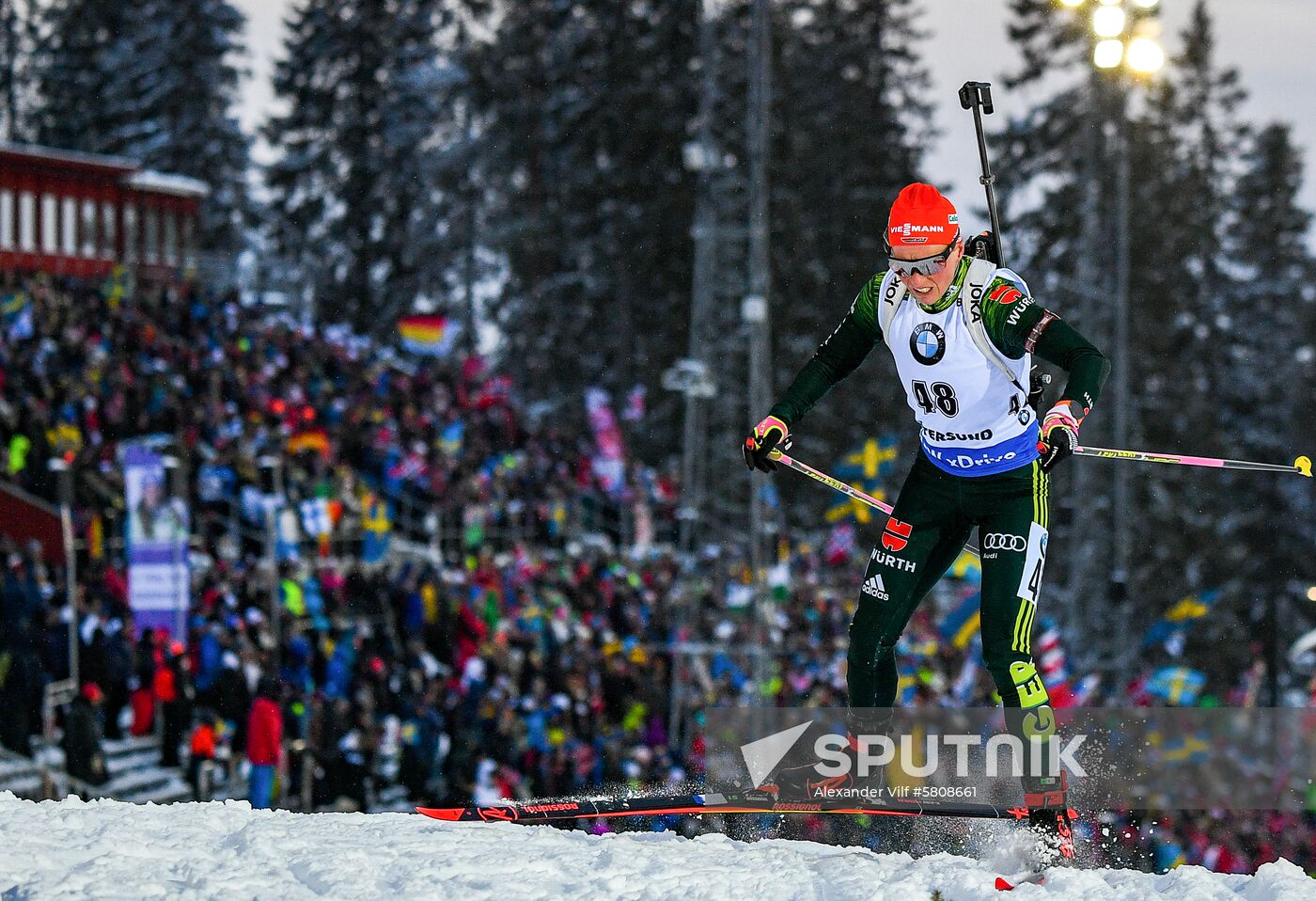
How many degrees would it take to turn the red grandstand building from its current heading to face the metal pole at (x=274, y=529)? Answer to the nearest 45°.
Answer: approximately 45° to its right

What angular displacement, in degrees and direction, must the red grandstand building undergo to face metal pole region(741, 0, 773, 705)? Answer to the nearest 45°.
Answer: approximately 45° to its left

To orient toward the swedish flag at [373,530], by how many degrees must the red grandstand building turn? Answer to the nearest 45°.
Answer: approximately 45° to its right

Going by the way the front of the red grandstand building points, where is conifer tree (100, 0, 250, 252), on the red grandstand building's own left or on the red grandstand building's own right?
on the red grandstand building's own left

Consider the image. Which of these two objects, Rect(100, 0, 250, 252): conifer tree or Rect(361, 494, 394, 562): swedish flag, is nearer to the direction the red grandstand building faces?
the swedish flag

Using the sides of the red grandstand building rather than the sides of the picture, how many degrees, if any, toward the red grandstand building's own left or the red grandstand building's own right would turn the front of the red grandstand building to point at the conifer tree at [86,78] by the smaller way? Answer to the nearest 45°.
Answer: approximately 135° to the red grandstand building's own left

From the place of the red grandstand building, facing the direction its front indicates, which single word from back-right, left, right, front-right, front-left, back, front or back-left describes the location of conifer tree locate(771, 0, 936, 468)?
front-left

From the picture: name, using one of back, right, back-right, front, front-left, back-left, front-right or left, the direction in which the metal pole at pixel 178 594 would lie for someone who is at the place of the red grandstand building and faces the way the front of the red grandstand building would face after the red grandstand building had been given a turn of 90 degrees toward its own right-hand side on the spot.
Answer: front-left

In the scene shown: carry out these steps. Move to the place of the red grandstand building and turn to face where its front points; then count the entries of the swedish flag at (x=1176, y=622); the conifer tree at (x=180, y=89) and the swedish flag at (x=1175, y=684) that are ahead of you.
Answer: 2

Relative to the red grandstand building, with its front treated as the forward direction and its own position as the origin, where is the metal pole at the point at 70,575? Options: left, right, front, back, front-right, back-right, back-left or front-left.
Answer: front-right

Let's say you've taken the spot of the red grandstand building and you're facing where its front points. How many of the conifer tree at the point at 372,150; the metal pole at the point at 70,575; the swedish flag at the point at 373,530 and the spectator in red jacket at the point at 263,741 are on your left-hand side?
1

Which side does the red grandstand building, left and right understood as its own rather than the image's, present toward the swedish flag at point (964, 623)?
front

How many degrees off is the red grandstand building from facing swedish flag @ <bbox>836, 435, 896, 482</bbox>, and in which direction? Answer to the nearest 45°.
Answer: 0° — it already faces it

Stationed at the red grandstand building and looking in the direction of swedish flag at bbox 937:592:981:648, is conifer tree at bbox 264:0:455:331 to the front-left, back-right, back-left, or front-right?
back-left

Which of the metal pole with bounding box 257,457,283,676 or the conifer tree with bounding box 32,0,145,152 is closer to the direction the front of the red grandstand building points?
the metal pole

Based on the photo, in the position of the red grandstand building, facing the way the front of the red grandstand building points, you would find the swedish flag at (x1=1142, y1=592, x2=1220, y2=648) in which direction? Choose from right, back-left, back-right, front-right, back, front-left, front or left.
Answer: front
